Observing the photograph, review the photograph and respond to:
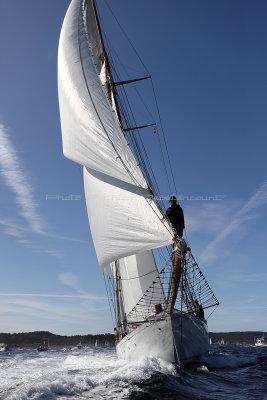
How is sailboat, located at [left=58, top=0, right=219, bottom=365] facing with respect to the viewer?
toward the camera
